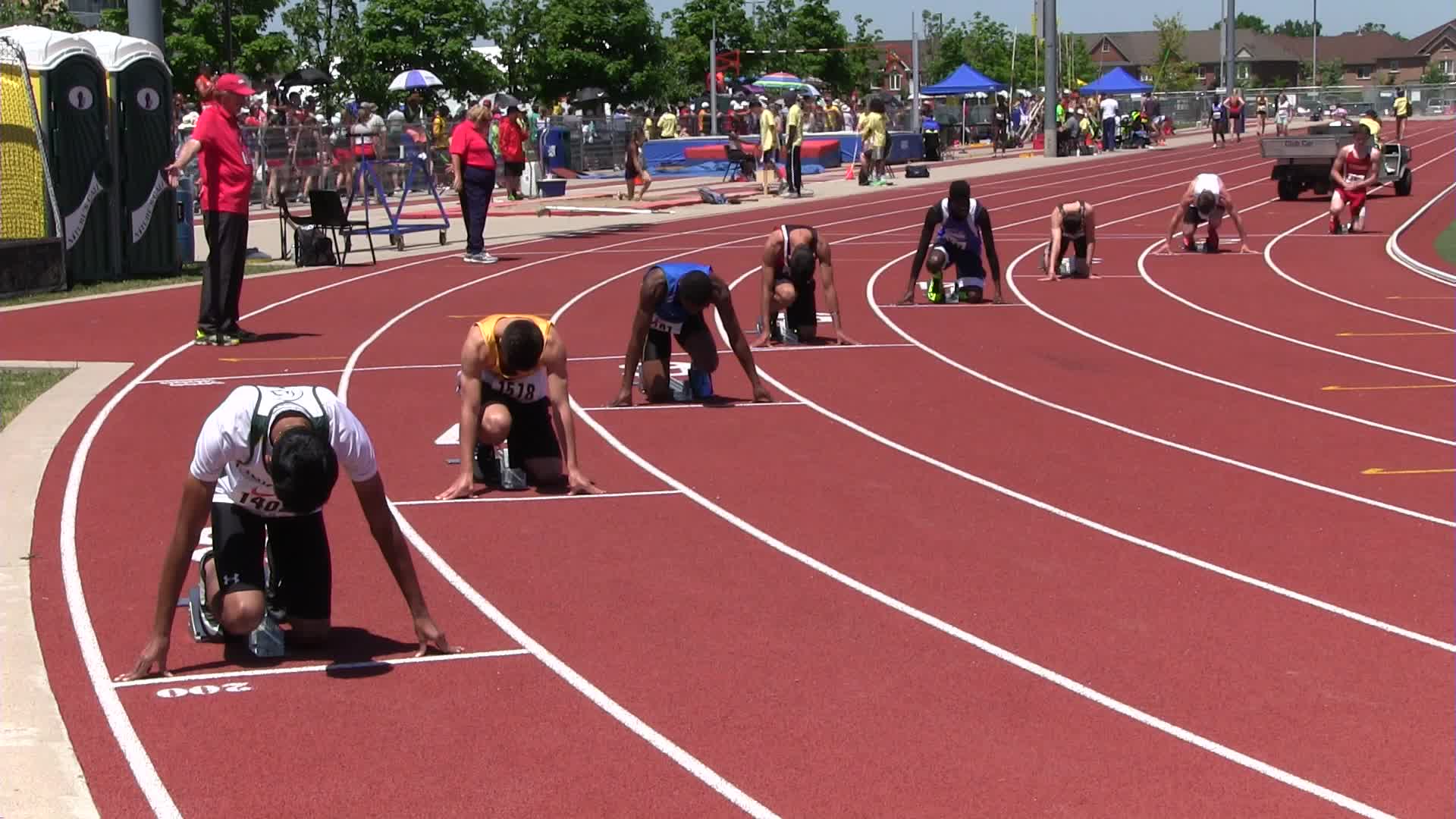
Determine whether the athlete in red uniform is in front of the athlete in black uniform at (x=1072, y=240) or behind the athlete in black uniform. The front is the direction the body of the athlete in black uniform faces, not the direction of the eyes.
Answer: behind

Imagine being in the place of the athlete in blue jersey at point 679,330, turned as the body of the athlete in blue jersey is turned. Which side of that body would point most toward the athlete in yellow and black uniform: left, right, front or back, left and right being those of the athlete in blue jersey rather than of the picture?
front

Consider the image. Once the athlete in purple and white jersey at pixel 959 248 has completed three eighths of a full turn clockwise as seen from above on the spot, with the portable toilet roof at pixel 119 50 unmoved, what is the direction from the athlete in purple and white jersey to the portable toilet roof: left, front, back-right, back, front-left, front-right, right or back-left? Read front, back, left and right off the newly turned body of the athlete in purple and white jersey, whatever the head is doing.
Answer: front-left

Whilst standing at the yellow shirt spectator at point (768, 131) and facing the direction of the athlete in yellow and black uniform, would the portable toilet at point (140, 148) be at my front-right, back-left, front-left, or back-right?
front-right

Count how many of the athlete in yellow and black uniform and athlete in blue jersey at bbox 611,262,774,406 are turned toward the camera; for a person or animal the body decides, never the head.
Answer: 2

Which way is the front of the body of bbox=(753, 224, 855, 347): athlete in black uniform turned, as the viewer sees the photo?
toward the camera

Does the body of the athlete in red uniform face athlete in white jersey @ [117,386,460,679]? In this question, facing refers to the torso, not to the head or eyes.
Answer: yes

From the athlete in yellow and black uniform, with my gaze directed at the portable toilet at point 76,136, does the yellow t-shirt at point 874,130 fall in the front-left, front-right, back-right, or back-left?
front-right

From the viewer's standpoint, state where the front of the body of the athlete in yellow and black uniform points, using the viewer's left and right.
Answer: facing the viewer

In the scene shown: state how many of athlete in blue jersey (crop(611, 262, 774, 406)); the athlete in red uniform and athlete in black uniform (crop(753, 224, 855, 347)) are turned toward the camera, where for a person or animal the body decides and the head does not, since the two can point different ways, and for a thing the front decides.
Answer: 3

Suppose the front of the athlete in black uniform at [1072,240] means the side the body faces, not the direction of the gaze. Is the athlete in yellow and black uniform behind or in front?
in front

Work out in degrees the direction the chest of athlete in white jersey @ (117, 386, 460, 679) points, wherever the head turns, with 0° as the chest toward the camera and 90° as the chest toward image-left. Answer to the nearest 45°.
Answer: approximately 0°

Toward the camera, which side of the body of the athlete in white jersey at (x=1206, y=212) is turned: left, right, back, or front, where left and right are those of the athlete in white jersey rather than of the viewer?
front

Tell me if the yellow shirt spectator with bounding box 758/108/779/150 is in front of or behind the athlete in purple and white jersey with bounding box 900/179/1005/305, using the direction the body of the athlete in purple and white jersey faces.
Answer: behind

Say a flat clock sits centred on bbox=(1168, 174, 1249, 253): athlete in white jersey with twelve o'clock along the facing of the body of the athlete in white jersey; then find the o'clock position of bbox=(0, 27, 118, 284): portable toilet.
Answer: The portable toilet is roughly at 2 o'clock from the athlete in white jersey.
